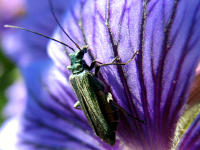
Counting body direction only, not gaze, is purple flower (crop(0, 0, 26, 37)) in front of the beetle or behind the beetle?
in front

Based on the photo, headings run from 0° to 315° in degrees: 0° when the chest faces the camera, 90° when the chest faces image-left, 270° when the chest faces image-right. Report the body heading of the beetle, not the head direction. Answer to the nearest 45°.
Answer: approximately 135°
